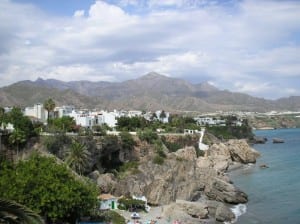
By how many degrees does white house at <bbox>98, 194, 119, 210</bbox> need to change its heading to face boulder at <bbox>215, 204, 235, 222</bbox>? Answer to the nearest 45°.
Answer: approximately 45° to its left

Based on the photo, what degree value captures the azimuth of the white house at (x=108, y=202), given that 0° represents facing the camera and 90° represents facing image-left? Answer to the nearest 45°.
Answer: approximately 315°
